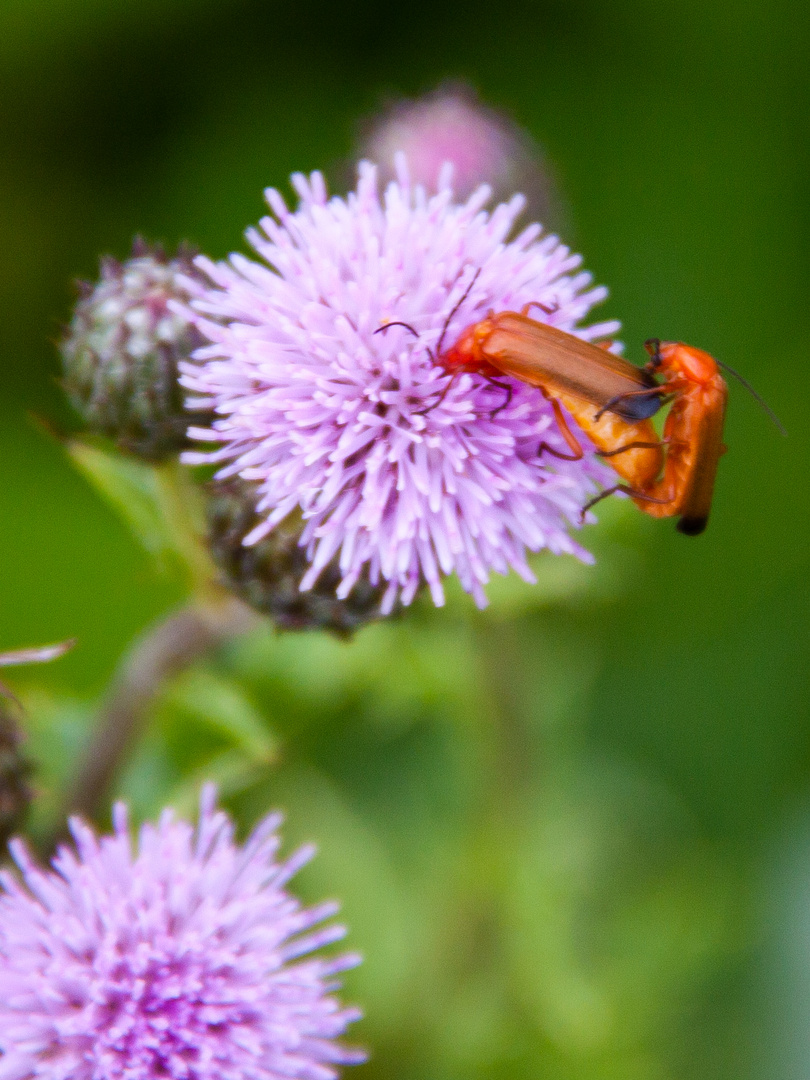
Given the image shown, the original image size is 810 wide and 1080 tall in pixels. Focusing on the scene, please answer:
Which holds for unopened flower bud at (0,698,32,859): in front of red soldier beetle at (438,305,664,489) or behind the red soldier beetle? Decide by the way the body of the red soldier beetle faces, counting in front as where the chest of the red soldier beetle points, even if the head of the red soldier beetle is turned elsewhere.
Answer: in front

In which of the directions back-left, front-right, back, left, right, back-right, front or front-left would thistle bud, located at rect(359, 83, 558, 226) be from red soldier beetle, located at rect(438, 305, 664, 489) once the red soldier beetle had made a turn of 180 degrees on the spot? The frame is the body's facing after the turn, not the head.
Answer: left

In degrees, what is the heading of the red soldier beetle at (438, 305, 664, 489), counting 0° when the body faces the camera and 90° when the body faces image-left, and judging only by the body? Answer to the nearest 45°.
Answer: approximately 90°
